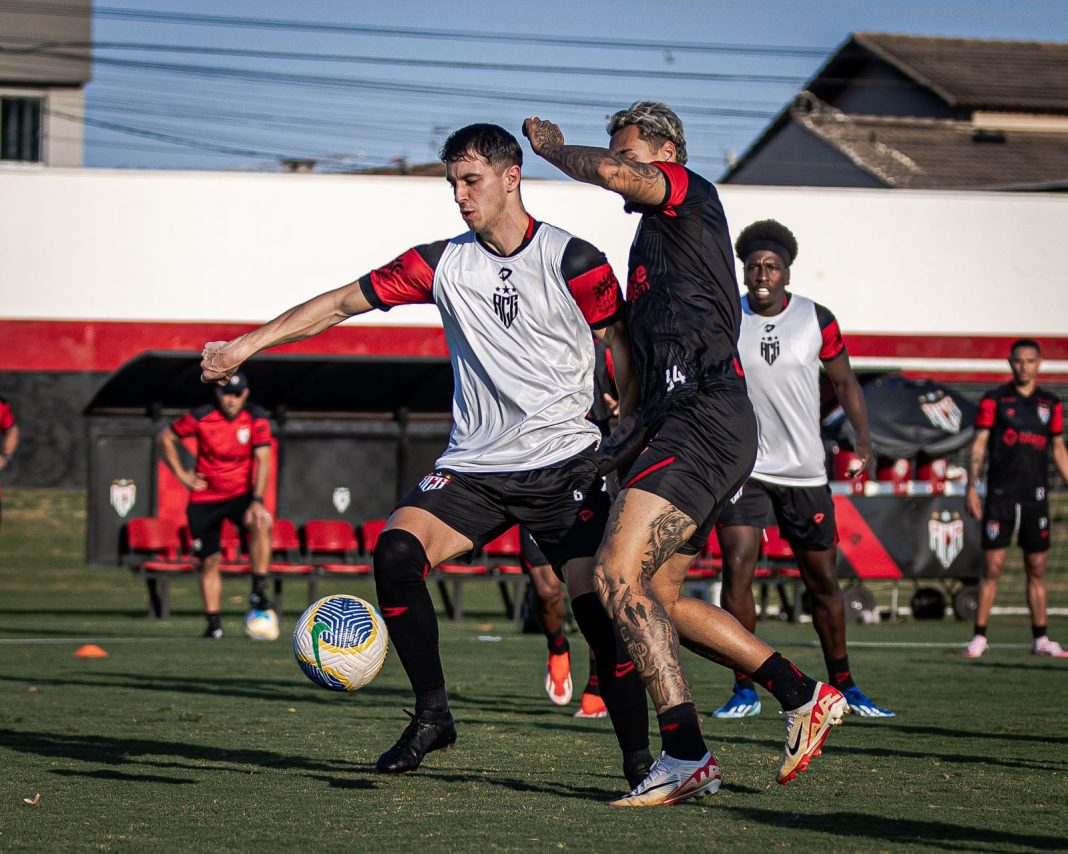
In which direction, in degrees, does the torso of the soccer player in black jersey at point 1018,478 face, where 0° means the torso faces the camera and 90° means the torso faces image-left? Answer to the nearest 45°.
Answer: approximately 0°

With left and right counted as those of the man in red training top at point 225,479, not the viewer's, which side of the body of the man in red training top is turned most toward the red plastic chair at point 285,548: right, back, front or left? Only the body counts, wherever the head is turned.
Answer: back

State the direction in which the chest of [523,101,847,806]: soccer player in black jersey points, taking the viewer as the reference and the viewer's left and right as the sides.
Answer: facing to the left of the viewer

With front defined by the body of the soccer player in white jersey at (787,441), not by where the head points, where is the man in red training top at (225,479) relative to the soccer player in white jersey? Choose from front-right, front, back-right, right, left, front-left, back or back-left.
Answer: back-right

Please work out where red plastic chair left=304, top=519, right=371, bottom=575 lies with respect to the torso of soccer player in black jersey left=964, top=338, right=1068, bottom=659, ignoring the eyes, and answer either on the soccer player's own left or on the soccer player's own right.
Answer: on the soccer player's own right

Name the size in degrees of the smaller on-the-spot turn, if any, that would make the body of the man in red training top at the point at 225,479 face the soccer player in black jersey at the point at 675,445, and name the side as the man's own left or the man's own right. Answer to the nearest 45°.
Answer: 0° — they already face them

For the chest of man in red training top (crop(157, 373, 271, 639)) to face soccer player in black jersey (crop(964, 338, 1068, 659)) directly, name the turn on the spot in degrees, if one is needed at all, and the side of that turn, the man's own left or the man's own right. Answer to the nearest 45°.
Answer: approximately 45° to the man's own left

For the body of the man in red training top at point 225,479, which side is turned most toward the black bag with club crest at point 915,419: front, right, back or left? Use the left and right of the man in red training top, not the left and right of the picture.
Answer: left
